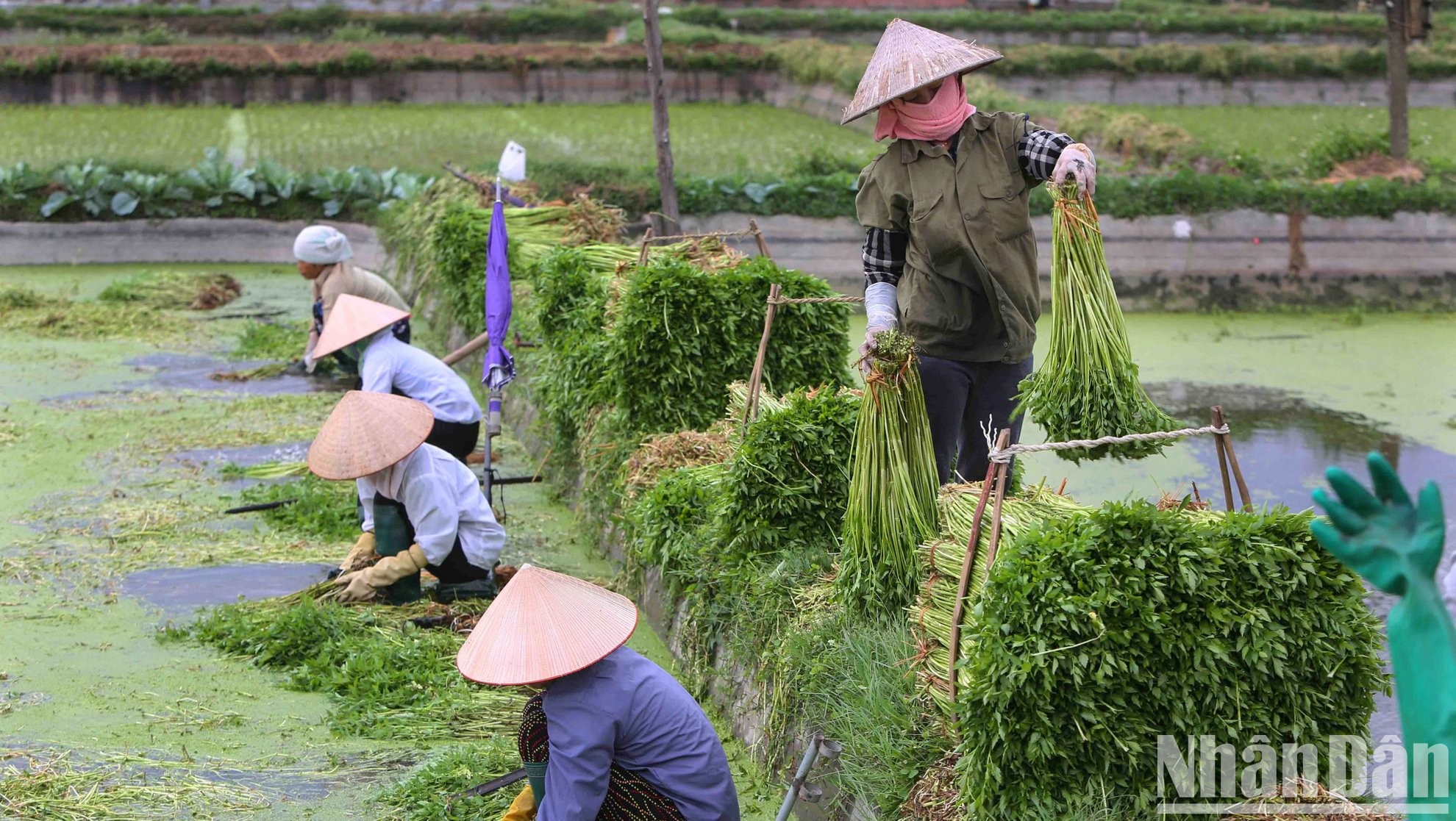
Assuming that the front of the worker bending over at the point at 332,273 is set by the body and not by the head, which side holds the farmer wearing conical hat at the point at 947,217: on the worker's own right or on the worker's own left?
on the worker's own left

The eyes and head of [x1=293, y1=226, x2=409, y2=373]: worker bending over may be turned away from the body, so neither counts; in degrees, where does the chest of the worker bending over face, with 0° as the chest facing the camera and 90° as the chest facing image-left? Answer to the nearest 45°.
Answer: approximately 90°

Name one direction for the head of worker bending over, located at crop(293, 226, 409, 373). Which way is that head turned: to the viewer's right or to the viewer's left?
to the viewer's left

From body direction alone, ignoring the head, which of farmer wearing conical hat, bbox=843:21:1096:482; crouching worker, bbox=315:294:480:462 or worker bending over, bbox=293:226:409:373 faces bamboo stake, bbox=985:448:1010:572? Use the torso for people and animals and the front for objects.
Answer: the farmer wearing conical hat

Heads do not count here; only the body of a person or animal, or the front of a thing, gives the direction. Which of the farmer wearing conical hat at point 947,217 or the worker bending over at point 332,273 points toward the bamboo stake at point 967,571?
the farmer wearing conical hat

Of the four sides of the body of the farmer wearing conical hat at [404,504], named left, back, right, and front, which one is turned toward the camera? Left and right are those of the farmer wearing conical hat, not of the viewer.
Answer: left

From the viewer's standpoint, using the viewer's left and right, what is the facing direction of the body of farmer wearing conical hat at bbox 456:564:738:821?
facing to the left of the viewer

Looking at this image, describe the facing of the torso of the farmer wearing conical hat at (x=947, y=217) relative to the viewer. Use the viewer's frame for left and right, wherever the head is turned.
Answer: facing the viewer

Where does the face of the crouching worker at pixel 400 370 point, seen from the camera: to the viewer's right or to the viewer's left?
to the viewer's left

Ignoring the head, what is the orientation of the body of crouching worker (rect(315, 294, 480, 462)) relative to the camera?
to the viewer's left

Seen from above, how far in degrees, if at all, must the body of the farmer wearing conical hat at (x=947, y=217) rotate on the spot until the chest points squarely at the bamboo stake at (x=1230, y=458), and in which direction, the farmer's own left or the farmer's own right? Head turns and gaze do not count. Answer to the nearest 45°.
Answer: approximately 45° to the farmer's own left
